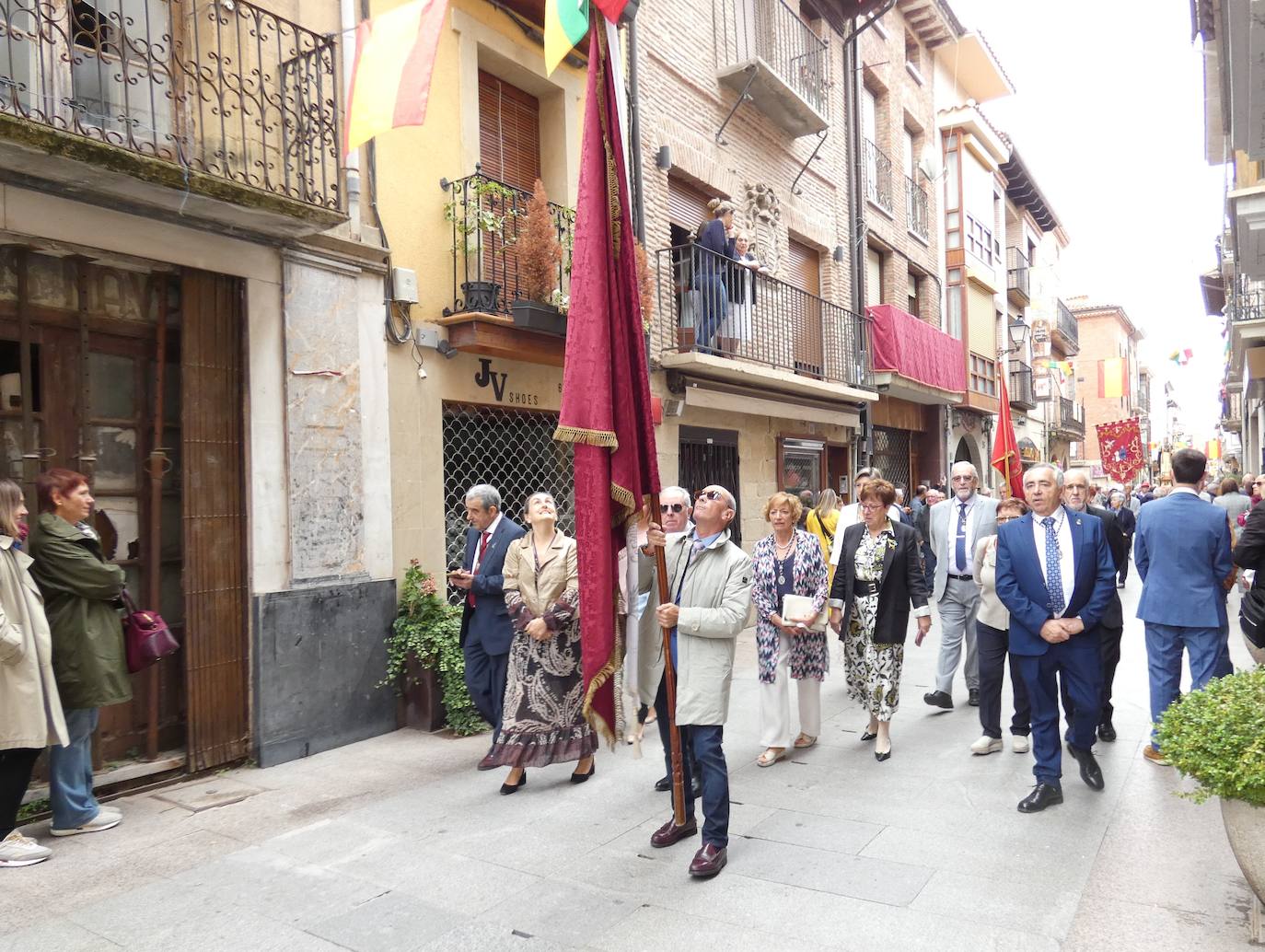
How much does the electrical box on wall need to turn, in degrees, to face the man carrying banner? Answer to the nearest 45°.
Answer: approximately 45° to its right

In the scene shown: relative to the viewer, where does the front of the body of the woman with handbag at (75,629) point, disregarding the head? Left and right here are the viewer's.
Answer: facing to the right of the viewer

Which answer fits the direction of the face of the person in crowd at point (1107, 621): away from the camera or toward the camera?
toward the camera

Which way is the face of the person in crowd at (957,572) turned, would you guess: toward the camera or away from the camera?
toward the camera

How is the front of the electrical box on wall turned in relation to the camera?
facing the viewer and to the right of the viewer

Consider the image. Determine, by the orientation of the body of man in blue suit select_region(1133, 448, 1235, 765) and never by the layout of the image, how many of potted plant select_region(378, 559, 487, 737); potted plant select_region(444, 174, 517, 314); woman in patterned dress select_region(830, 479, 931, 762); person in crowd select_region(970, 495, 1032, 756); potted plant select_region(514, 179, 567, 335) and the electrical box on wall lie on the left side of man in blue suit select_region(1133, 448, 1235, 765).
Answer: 6

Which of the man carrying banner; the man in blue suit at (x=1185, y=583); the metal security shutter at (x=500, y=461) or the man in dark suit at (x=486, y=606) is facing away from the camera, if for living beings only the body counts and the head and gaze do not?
the man in blue suit

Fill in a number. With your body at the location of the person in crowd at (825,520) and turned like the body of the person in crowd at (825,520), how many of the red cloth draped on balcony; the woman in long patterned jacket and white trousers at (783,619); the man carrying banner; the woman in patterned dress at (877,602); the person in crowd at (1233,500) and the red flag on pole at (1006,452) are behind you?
3

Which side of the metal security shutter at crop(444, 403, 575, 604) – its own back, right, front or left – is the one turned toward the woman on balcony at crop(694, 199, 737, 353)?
left

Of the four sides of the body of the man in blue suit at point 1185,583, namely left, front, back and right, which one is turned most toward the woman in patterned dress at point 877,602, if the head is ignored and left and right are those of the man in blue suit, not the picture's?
left

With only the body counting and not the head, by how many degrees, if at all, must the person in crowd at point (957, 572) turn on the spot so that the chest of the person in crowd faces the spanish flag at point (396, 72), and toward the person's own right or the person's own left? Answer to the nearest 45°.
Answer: approximately 45° to the person's own right

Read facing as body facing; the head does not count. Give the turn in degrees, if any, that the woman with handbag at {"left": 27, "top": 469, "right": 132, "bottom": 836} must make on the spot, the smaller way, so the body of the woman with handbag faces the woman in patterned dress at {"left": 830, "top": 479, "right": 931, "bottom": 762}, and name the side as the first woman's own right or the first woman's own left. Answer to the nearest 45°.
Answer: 0° — they already face them

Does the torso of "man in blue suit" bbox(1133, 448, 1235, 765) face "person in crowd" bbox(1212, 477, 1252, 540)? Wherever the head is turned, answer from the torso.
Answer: yes

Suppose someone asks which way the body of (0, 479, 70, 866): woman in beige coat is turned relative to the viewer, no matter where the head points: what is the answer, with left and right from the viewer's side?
facing to the right of the viewer

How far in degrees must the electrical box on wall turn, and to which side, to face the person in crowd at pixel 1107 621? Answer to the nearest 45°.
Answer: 0° — it already faces them

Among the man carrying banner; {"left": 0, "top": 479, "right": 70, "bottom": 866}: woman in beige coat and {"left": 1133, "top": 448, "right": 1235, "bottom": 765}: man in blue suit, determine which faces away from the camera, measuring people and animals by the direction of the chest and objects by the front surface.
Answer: the man in blue suit

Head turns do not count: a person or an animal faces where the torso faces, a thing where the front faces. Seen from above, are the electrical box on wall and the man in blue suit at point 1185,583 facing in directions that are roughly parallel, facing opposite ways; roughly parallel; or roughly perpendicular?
roughly perpendicular
